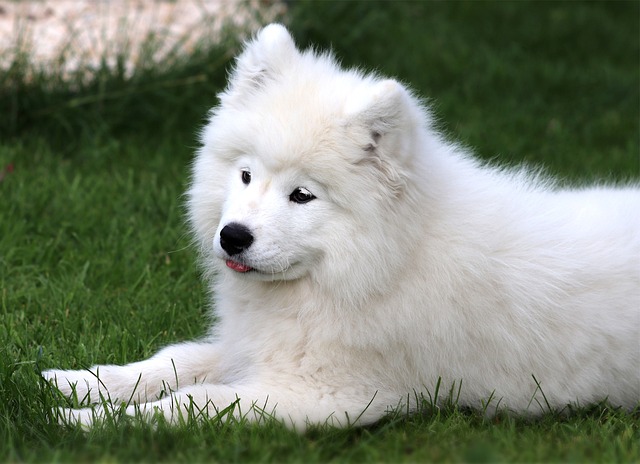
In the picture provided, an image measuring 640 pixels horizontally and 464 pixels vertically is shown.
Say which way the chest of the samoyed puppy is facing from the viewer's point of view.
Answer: to the viewer's left
